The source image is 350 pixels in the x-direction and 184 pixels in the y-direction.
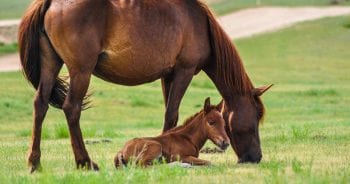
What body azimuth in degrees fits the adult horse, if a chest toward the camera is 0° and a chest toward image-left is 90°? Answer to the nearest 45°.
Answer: approximately 270°

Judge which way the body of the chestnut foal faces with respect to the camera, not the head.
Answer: to the viewer's right
